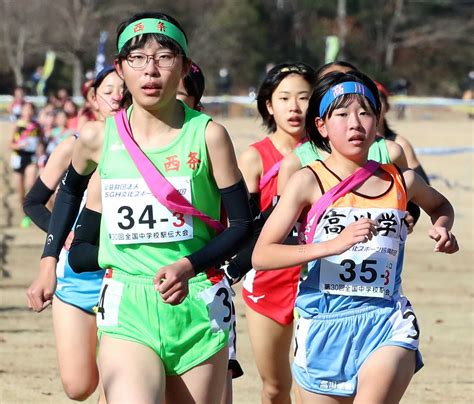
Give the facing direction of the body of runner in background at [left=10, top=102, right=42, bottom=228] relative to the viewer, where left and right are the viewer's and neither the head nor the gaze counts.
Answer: facing the viewer

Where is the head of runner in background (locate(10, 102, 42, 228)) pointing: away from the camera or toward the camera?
toward the camera
